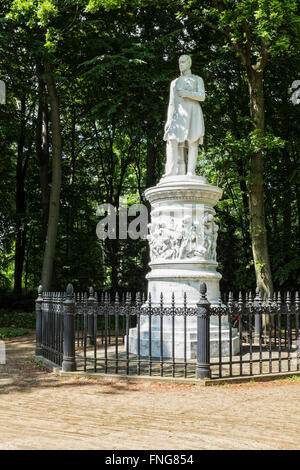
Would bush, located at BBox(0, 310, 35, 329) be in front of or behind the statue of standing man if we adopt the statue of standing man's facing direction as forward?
behind

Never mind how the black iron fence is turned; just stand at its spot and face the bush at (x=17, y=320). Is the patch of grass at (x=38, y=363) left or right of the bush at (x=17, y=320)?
left

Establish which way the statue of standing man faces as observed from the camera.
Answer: facing the viewer

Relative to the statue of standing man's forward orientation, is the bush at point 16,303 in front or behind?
behind
